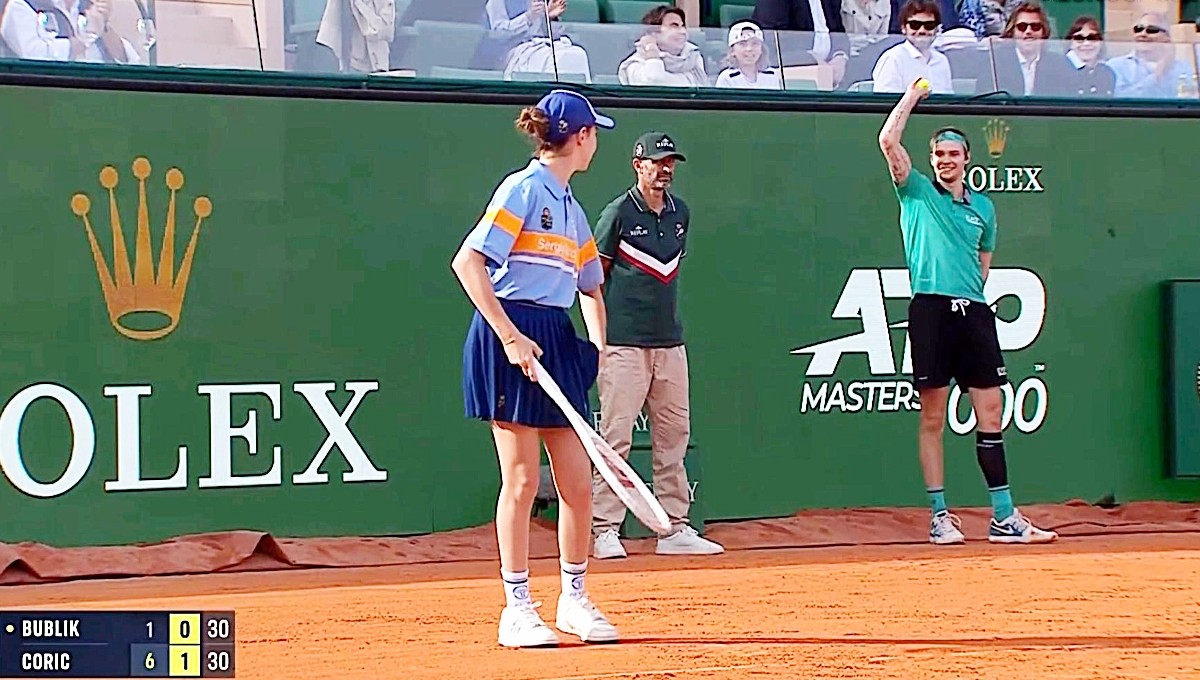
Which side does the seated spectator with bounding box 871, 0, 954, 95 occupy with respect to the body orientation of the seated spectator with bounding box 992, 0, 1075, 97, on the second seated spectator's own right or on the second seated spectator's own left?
on the second seated spectator's own right

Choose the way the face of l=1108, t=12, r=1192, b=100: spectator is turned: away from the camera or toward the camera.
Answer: toward the camera

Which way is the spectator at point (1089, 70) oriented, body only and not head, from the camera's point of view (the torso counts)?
toward the camera

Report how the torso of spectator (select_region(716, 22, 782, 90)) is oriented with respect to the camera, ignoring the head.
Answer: toward the camera

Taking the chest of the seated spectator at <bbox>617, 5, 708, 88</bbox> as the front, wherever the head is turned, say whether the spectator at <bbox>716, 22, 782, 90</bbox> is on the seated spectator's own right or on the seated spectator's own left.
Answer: on the seated spectator's own left

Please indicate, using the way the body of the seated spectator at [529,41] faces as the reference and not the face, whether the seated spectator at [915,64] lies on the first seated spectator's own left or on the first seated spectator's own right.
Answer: on the first seated spectator's own left

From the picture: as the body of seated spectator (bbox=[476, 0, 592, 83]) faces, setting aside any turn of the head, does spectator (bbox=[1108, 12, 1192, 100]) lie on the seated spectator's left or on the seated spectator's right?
on the seated spectator's left

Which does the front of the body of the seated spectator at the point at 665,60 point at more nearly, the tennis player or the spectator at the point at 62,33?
the tennis player

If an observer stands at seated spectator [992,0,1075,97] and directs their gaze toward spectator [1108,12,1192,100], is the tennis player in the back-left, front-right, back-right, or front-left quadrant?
back-right

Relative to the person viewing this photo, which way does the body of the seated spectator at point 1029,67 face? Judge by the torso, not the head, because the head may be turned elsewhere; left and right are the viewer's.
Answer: facing the viewer

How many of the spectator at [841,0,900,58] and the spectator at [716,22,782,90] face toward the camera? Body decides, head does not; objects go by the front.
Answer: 2
